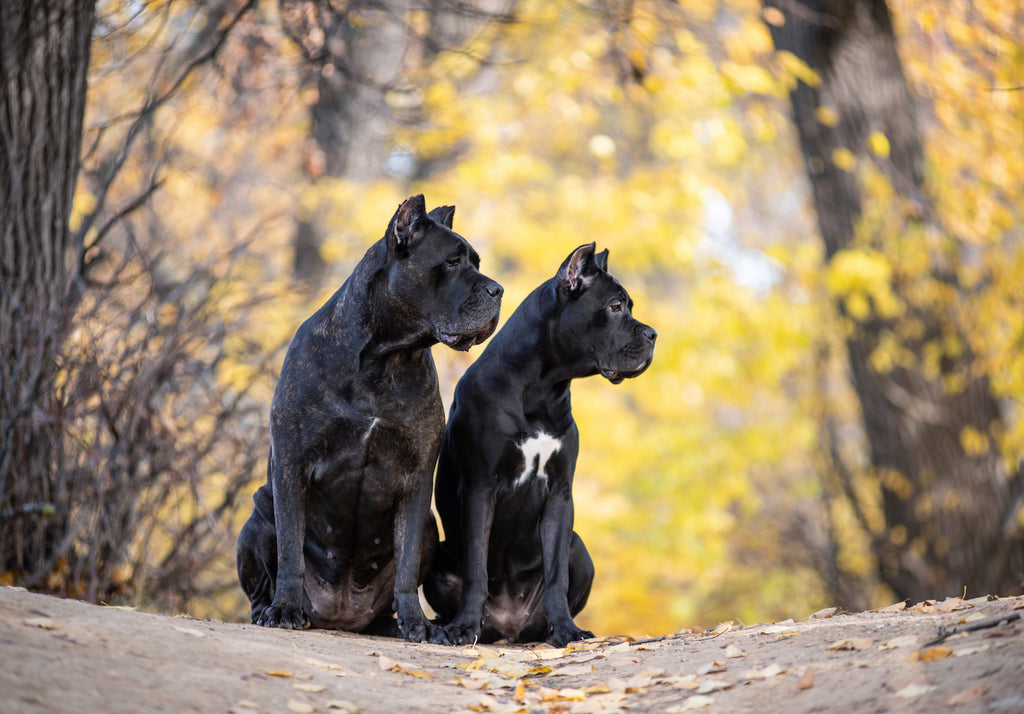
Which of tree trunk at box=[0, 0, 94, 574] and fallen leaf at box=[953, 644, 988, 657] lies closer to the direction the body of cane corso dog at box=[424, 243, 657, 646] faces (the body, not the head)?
the fallen leaf

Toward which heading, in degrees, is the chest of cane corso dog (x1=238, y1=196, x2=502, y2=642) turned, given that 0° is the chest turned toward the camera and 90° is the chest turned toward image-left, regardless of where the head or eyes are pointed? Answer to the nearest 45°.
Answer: approximately 315°

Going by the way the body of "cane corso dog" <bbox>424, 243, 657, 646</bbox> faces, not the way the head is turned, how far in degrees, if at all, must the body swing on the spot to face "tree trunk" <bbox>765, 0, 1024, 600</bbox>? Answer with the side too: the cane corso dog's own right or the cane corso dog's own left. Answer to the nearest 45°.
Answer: approximately 90° to the cane corso dog's own left

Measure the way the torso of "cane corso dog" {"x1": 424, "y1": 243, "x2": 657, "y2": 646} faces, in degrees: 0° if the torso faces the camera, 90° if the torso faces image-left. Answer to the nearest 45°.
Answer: approximately 315°

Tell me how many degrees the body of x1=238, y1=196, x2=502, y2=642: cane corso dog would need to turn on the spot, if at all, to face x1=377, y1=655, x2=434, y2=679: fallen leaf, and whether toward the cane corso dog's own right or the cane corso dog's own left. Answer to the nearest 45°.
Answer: approximately 45° to the cane corso dog's own right

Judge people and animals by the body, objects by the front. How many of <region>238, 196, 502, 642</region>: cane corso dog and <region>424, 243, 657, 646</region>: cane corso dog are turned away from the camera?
0

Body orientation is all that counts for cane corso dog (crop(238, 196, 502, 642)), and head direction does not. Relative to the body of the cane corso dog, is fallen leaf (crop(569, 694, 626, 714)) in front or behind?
in front

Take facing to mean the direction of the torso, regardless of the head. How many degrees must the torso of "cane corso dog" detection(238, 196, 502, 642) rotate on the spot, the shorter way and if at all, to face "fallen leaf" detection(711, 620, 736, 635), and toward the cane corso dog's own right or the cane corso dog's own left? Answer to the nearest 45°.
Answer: approximately 45° to the cane corso dog's own left

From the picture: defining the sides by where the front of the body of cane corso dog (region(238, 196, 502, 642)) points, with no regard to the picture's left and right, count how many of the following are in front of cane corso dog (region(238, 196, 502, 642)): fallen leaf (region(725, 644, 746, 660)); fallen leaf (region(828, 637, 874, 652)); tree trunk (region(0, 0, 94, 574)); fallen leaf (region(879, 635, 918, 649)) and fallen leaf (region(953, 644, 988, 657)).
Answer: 4

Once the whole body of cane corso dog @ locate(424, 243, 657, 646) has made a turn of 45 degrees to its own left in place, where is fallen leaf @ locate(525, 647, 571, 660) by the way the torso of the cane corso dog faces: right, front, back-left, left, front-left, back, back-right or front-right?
right
